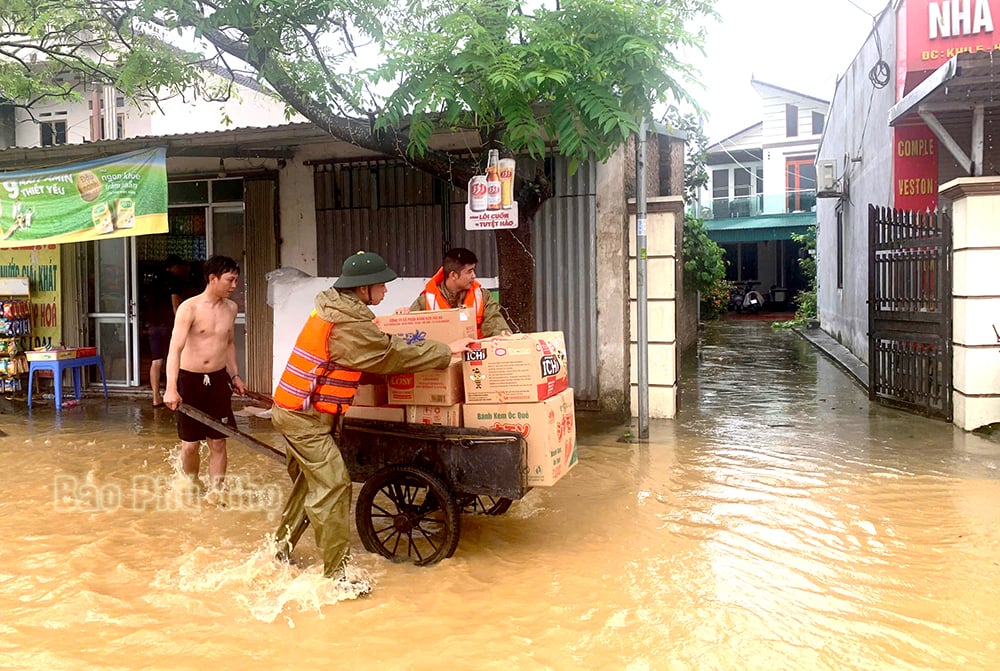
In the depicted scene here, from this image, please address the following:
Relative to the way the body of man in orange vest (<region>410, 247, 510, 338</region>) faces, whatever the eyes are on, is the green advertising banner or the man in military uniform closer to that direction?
the man in military uniform

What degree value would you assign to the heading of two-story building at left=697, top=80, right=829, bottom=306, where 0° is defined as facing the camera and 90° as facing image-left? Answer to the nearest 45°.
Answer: approximately 0°

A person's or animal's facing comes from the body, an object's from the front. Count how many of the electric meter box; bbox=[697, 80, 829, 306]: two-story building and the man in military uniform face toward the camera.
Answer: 1

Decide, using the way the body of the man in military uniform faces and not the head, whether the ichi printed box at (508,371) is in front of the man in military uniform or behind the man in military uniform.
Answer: in front

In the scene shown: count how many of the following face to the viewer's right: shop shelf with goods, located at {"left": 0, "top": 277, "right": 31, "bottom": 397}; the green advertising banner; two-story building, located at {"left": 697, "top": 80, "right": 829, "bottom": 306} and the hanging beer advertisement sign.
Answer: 0

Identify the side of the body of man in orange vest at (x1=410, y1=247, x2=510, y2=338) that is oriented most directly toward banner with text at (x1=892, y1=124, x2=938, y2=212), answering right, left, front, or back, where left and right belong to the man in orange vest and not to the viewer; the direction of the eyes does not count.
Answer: left

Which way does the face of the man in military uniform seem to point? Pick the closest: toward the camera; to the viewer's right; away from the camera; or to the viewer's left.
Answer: to the viewer's right

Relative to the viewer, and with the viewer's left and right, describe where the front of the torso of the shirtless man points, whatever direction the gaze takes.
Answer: facing the viewer and to the right of the viewer

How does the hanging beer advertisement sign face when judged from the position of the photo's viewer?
facing the viewer

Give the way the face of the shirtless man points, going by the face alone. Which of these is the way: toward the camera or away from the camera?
toward the camera

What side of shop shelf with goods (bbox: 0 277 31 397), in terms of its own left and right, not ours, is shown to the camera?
front

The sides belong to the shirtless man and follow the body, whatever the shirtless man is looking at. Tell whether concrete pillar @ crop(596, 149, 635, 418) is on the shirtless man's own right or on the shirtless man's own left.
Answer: on the shirtless man's own left

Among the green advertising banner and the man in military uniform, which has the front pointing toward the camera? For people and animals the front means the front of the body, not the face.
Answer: the green advertising banner

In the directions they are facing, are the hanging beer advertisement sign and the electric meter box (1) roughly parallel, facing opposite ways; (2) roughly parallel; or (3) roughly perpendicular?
roughly perpendicular

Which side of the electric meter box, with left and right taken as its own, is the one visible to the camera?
left
